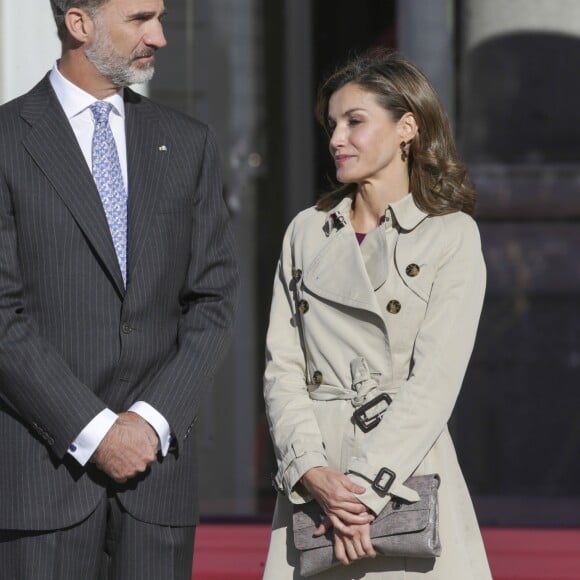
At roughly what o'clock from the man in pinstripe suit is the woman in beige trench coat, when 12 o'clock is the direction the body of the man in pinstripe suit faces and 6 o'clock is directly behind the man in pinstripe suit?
The woman in beige trench coat is roughly at 9 o'clock from the man in pinstripe suit.

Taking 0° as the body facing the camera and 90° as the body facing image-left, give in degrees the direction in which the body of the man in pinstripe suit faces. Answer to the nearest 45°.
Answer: approximately 0°

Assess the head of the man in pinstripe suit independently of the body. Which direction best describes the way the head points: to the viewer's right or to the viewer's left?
to the viewer's right
